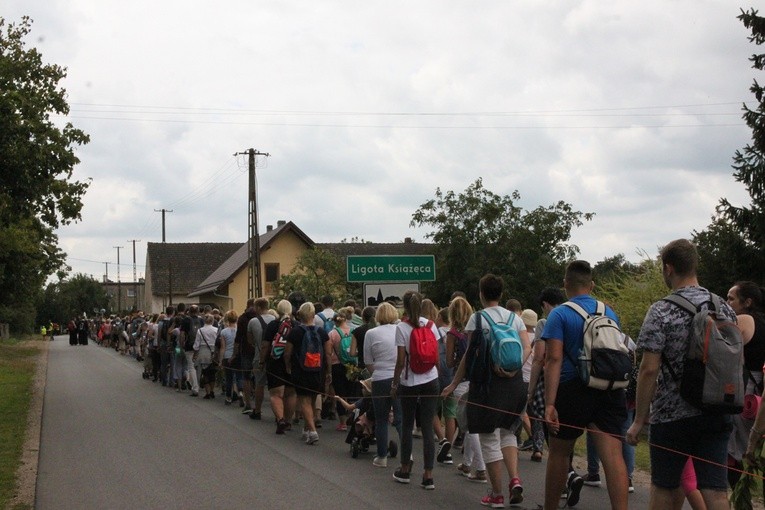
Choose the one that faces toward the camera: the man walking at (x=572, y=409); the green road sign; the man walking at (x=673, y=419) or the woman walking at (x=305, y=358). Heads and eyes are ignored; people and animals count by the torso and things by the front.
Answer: the green road sign

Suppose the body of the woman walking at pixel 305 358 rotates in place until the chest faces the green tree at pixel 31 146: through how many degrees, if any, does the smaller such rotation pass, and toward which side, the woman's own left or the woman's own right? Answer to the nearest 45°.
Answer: approximately 45° to the woman's own left

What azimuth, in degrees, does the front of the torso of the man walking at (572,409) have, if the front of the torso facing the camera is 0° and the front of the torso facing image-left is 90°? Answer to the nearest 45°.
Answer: approximately 135°

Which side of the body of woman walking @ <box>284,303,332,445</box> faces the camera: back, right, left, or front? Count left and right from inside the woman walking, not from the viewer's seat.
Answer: back

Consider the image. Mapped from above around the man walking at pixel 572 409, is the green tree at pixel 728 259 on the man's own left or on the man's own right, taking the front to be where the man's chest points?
on the man's own right

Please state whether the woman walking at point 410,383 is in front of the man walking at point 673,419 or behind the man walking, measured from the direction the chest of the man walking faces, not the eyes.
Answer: in front

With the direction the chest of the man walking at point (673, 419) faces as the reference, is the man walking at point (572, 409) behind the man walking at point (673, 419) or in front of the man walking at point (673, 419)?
in front

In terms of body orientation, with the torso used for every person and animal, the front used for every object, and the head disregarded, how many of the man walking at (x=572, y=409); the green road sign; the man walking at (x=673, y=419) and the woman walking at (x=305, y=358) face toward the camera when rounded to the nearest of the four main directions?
1

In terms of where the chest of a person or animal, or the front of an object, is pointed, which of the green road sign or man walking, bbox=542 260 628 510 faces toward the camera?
the green road sign

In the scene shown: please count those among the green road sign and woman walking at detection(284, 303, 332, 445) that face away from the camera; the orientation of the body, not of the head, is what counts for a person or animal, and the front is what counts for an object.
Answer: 1

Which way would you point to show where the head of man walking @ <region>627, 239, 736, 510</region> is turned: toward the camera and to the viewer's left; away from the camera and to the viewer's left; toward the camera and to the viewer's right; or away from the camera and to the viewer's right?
away from the camera and to the viewer's left

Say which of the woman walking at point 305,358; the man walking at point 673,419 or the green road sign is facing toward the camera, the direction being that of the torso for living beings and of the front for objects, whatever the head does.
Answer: the green road sign

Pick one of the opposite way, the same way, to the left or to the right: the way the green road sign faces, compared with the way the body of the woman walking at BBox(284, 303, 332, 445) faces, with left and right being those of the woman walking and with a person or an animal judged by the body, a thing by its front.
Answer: the opposite way

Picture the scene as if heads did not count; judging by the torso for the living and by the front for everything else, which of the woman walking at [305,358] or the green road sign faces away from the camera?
the woman walking

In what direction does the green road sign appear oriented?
toward the camera

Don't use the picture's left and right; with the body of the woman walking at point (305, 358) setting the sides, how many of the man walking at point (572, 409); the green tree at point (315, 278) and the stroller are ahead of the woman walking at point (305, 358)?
1

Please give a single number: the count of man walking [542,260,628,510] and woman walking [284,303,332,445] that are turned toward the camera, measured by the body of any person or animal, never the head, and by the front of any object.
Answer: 0
